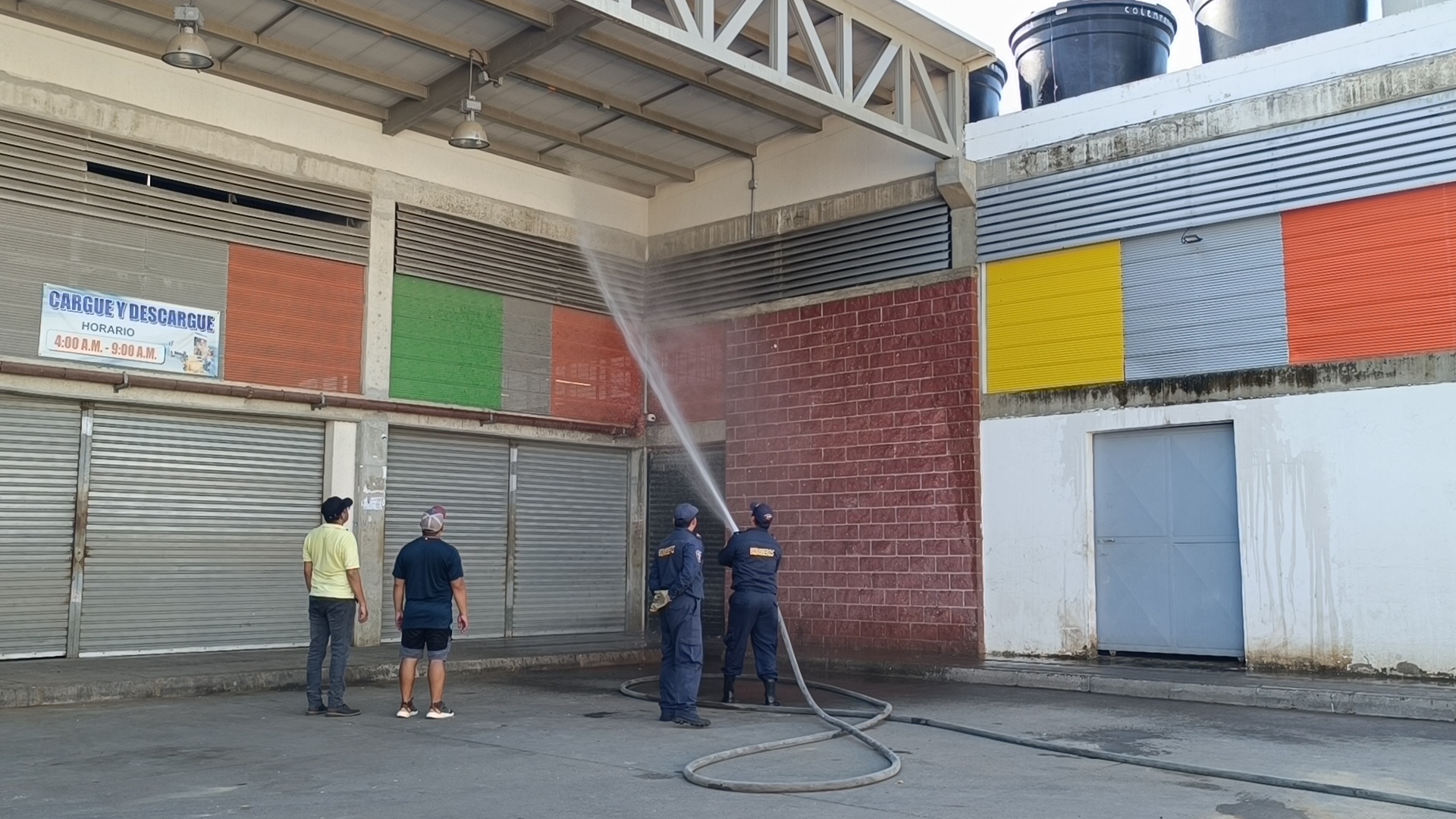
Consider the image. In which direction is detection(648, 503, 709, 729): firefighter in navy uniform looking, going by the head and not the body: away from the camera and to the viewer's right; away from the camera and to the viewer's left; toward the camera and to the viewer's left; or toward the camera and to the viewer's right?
away from the camera and to the viewer's right

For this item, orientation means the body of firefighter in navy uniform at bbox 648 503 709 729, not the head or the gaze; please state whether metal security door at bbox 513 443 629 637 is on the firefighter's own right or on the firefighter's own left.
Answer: on the firefighter's own left

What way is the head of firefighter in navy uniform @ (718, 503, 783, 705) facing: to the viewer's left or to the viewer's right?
to the viewer's left

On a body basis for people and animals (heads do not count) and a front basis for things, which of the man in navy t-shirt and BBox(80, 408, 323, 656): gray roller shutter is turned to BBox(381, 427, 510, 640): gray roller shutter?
the man in navy t-shirt

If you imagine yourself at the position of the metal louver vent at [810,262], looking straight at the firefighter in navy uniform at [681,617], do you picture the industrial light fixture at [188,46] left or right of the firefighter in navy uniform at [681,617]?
right

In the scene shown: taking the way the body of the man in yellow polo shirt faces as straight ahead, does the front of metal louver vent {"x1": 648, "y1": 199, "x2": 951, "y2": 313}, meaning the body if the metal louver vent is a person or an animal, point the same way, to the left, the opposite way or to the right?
the opposite way

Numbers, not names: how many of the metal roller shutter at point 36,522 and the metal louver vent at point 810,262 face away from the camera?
0

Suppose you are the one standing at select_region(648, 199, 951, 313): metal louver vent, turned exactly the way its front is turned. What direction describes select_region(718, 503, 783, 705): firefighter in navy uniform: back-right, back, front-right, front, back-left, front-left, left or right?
front-left

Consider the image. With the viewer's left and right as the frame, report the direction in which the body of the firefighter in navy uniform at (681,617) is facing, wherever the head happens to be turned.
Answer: facing away from the viewer and to the right of the viewer

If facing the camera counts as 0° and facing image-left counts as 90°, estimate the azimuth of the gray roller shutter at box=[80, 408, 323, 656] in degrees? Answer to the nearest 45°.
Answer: approximately 0°

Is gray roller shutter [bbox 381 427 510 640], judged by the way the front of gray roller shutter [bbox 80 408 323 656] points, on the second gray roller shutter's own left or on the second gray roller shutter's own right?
on the second gray roller shutter's own left

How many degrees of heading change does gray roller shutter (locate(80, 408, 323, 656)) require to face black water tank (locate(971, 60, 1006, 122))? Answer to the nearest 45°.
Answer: approximately 90° to its left

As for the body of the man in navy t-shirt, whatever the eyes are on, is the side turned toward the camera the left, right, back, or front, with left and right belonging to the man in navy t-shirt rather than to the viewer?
back

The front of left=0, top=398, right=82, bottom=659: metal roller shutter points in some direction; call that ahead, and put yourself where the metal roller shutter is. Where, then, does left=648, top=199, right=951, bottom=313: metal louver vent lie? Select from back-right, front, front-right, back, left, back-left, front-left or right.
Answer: left
